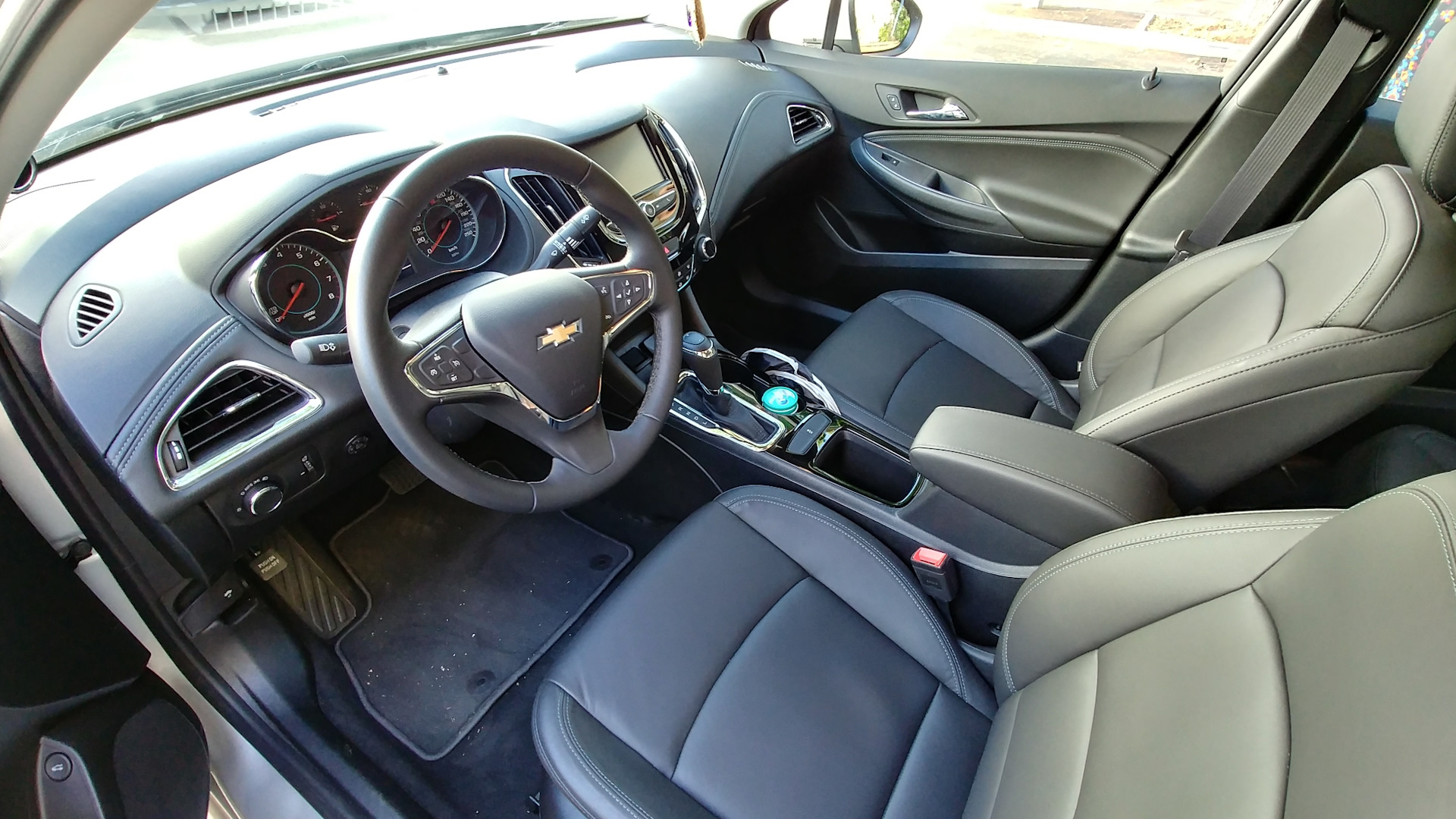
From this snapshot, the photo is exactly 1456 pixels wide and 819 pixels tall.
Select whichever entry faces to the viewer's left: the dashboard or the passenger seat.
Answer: the passenger seat

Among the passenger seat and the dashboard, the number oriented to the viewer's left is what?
1

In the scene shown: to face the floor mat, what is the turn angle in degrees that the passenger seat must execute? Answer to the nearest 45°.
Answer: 0° — it already faces it

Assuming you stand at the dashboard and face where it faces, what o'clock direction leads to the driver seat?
The driver seat is roughly at 12 o'clock from the dashboard.

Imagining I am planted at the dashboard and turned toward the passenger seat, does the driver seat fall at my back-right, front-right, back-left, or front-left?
front-right

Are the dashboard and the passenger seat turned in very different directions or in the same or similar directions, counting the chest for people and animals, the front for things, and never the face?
very different directions

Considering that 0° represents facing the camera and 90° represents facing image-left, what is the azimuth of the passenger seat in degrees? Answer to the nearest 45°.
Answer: approximately 90°

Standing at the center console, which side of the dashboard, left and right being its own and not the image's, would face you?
front

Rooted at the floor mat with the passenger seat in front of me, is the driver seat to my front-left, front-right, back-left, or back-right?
front-right

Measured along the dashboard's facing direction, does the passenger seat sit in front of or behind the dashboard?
in front

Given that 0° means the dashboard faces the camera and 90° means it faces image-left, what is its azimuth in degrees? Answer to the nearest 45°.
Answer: approximately 315°
